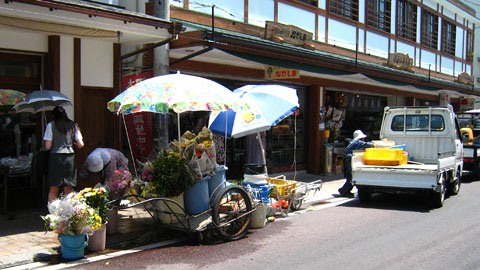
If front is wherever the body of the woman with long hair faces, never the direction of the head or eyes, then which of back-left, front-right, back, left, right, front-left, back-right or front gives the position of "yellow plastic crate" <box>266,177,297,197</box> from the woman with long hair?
right

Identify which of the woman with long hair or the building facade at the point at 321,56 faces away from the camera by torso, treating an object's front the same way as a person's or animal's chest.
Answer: the woman with long hair

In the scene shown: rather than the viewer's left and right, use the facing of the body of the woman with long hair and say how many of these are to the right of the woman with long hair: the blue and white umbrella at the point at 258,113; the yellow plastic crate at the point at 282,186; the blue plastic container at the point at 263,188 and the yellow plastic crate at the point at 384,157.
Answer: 4

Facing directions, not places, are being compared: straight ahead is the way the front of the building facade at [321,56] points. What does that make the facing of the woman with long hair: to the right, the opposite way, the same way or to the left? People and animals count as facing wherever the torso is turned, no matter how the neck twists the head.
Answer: the opposite way

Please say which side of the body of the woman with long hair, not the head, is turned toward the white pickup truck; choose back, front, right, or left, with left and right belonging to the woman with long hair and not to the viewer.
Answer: right

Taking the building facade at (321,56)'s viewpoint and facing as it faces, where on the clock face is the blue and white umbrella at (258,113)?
The blue and white umbrella is roughly at 2 o'clock from the building facade.

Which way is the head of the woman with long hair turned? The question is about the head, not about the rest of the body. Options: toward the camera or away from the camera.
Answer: away from the camera

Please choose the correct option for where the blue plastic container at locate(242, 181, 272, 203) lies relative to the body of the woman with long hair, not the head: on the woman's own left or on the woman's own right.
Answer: on the woman's own right

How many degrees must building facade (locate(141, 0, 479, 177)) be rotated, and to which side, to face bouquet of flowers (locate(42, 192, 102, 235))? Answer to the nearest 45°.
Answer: approximately 45° to its right

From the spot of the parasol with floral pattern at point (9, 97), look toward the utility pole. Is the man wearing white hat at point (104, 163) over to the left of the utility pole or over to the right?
right

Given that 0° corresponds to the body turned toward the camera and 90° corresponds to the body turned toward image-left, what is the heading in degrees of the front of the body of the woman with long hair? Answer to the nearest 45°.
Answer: approximately 180°

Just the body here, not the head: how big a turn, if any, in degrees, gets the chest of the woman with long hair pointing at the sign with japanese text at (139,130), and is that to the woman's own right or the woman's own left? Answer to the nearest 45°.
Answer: approximately 45° to the woman's own right

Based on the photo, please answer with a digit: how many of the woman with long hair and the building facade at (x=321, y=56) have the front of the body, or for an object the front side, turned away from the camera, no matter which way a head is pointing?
1
